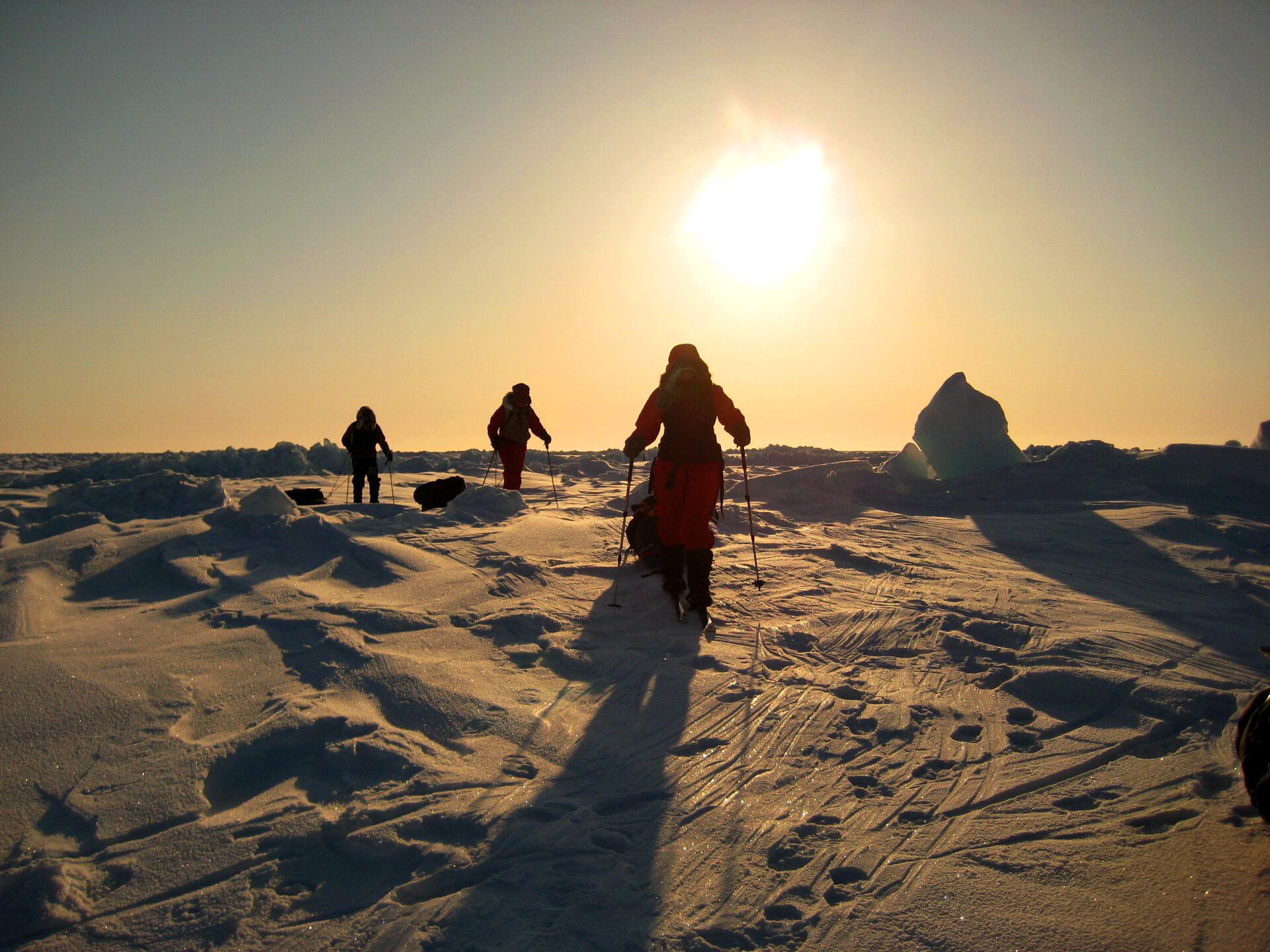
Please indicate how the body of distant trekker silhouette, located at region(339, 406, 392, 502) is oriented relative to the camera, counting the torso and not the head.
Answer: toward the camera

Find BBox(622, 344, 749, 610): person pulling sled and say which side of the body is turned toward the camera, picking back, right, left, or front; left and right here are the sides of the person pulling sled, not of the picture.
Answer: front

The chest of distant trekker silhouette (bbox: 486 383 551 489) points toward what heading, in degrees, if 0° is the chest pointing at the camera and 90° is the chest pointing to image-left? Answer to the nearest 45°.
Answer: approximately 315°

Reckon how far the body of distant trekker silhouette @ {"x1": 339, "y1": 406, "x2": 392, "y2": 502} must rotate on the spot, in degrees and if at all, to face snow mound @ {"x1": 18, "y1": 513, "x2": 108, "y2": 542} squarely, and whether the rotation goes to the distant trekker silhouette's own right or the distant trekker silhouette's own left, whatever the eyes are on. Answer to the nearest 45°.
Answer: approximately 45° to the distant trekker silhouette's own right

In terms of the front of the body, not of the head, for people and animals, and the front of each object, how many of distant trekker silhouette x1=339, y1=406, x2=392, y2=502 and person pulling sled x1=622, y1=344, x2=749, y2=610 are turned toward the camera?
2

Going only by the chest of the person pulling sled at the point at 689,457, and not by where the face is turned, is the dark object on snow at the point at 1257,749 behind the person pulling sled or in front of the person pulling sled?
in front

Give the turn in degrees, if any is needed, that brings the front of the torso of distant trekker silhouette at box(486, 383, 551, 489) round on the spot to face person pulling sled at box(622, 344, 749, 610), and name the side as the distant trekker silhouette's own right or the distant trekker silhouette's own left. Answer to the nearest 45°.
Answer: approximately 45° to the distant trekker silhouette's own right

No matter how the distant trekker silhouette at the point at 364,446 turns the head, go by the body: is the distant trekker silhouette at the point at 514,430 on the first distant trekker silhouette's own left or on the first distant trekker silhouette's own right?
on the first distant trekker silhouette's own left
